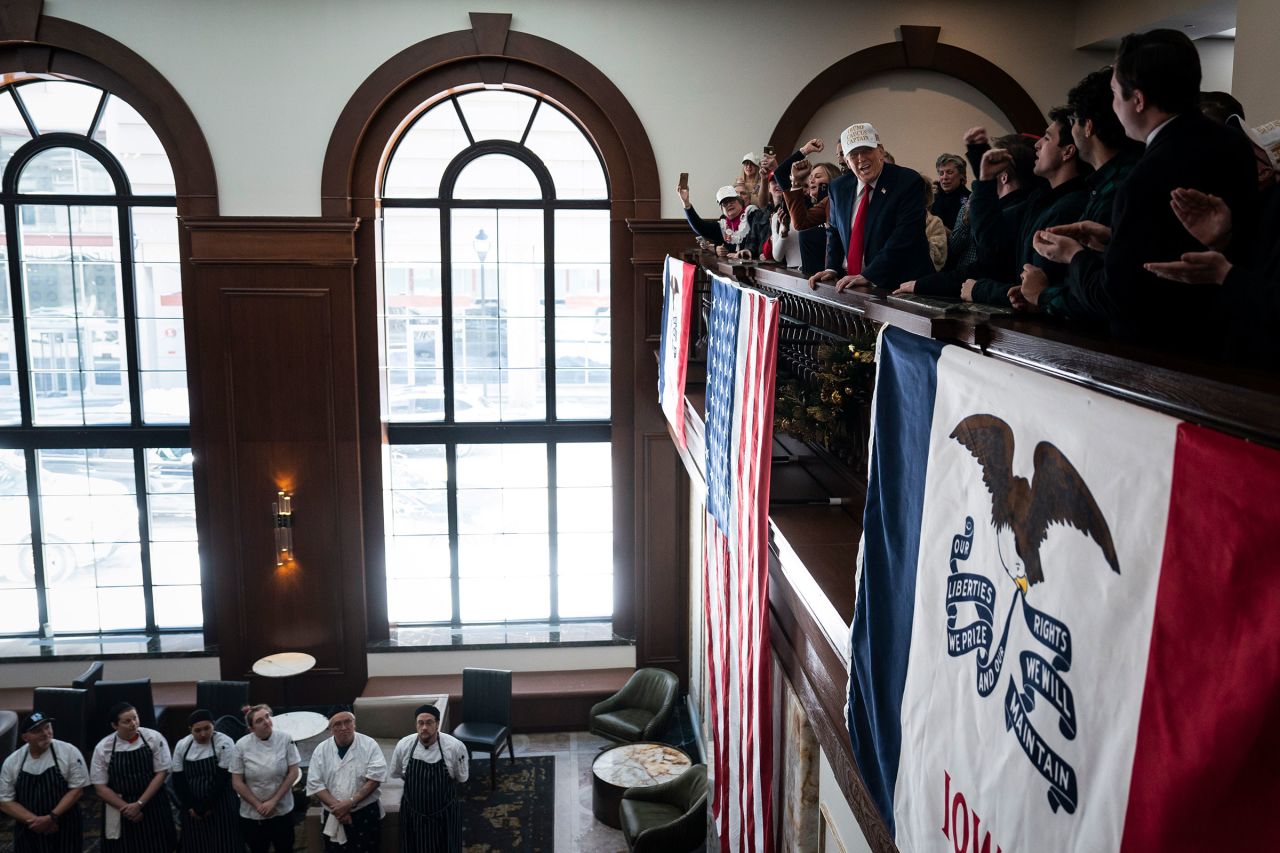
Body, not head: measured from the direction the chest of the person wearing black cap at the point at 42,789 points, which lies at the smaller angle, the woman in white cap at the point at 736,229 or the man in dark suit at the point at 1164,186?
the man in dark suit

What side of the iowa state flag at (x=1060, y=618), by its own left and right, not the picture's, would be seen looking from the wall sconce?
right

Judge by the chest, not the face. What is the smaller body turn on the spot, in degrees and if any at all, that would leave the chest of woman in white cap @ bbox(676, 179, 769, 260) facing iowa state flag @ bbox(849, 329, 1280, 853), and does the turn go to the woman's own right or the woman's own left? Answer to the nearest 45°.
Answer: approximately 45° to the woman's own left

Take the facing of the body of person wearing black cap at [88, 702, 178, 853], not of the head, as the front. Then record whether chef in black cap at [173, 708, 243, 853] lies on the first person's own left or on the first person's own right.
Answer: on the first person's own left

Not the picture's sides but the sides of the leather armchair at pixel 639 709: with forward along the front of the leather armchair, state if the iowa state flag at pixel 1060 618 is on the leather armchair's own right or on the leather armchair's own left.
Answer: on the leather armchair's own left

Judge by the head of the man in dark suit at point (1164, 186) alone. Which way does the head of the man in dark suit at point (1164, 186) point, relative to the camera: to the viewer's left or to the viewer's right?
to the viewer's left

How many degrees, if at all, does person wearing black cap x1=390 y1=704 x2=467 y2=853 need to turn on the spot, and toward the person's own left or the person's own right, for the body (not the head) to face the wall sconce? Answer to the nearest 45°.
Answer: approximately 135° to the person's own right

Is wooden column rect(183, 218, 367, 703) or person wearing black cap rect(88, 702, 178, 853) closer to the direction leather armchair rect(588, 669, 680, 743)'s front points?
the person wearing black cap

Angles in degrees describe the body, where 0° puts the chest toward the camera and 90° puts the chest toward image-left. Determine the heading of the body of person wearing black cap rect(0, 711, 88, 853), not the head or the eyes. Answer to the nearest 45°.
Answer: approximately 0°

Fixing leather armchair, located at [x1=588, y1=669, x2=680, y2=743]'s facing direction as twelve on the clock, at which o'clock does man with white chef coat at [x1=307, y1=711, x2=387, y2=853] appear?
The man with white chef coat is roughly at 12 o'clock from the leather armchair.
